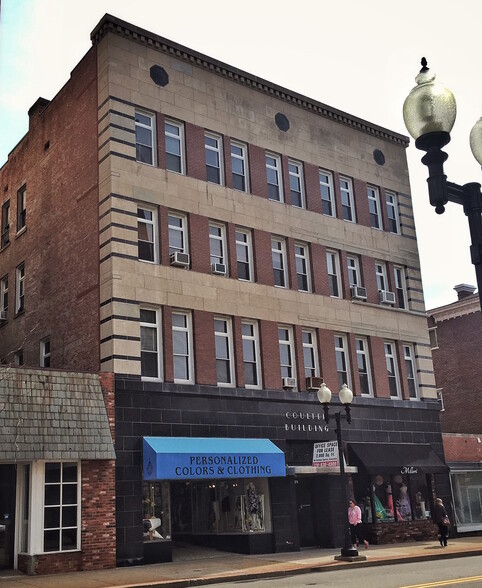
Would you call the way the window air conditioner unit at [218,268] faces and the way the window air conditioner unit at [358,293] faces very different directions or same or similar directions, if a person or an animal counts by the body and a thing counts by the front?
same or similar directions

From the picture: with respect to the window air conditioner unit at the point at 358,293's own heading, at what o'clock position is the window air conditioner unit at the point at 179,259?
the window air conditioner unit at the point at 179,259 is roughly at 3 o'clock from the window air conditioner unit at the point at 358,293.

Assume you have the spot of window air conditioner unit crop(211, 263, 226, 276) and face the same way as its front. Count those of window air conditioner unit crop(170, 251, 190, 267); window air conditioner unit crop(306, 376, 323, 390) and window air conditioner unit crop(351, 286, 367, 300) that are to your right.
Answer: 1

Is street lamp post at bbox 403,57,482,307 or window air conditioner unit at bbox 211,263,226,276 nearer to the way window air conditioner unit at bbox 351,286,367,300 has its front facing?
the street lamp post

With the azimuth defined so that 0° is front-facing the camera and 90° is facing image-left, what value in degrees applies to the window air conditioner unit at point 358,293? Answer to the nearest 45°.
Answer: approximately 315°

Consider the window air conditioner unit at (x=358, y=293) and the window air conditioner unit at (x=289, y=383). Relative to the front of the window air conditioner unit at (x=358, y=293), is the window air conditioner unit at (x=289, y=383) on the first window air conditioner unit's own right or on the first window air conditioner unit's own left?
on the first window air conditioner unit's own right

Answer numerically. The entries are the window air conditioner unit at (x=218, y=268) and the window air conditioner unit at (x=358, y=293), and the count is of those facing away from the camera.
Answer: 0

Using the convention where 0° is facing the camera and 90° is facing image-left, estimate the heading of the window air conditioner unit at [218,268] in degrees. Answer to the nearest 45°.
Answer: approximately 315°

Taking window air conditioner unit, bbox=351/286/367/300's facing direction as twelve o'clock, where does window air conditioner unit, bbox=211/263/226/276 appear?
window air conditioner unit, bbox=211/263/226/276 is roughly at 3 o'clock from window air conditioner unit, bbox=351/286/367/300.

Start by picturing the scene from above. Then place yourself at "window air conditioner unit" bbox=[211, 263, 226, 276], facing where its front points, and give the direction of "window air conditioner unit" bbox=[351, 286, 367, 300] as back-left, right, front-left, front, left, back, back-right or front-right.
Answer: left
